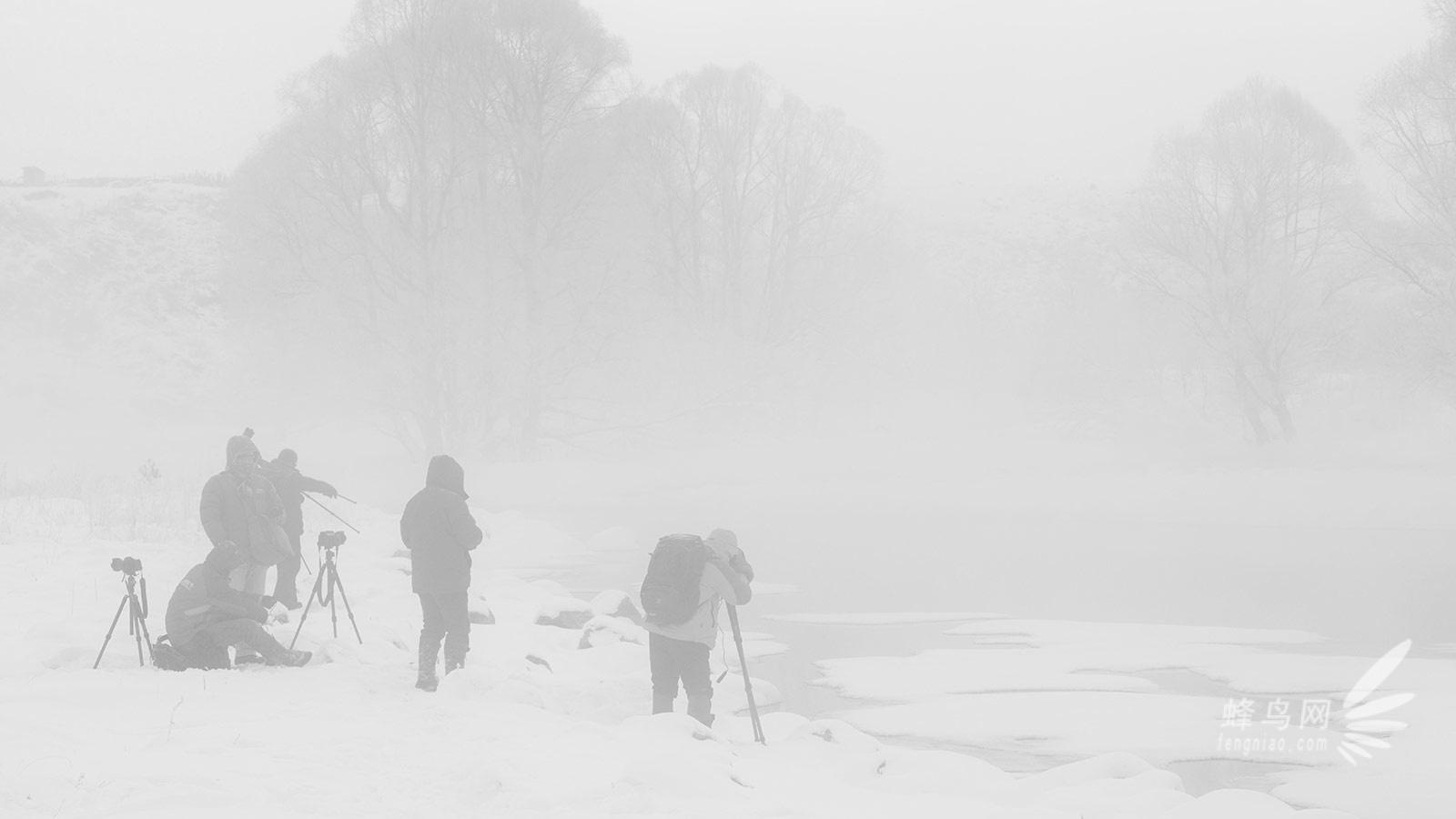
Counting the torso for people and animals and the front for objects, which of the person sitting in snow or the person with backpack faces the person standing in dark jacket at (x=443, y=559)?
the person sitting in snow

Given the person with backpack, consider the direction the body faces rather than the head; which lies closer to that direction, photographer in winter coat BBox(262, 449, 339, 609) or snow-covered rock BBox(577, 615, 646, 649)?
the snow-covered rock

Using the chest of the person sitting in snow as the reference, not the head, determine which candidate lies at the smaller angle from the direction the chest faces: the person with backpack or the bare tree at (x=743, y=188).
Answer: the person with backpack

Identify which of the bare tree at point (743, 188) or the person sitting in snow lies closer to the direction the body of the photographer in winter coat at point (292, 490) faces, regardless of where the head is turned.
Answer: the bare tree

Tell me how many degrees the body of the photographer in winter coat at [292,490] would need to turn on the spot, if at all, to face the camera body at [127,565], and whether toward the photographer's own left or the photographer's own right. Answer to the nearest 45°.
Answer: approximately 90° to the photographer's own right

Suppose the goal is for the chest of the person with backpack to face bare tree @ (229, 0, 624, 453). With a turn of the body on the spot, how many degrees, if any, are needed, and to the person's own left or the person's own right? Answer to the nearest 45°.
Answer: approximately 45° to the person's own left

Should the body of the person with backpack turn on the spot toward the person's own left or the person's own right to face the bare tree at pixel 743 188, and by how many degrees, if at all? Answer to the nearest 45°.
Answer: approximately 45° to the person's own left

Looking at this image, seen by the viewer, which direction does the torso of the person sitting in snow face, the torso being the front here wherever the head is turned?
to the viewer's right

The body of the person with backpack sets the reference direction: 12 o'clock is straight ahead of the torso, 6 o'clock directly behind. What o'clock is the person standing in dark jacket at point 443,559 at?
The person standing in dark jacket is roughly at 8 o'clock from the person with backpack.

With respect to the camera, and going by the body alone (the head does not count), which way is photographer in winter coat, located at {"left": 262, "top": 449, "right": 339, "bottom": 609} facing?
to the viewer's right

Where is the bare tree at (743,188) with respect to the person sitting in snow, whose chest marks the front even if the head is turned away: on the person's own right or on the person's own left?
on the person's own left

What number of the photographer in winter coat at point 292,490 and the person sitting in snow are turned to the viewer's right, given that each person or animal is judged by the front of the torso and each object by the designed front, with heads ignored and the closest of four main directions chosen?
2
